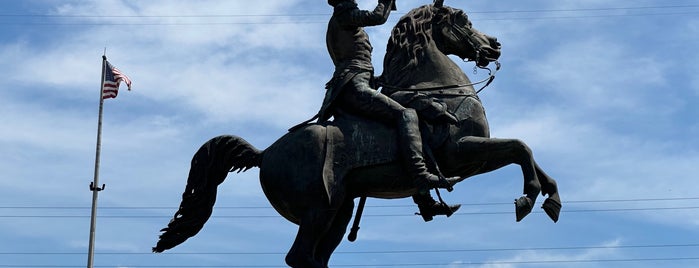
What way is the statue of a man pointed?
to the viewer's right

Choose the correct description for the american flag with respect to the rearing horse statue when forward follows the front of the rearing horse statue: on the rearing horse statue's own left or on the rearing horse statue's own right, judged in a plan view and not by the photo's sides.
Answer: on the rearing horse statue's own left

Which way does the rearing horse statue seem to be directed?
to the viewer's right
